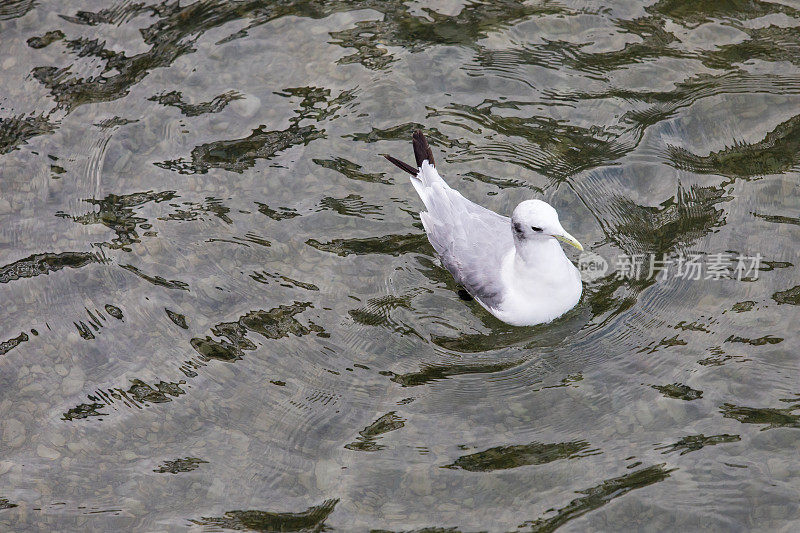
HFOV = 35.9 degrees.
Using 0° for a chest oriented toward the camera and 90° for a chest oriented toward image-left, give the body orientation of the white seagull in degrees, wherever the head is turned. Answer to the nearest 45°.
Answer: approximately 315°
